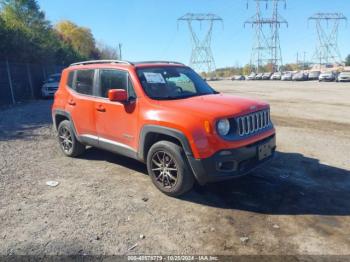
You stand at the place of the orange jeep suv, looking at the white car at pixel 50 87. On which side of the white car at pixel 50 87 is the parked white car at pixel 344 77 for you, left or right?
right

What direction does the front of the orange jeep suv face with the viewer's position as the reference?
facing the viewer and to the right of the viewer

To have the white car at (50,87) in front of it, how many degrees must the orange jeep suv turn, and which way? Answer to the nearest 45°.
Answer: approximately 180°

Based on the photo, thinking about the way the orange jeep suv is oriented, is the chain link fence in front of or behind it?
behind

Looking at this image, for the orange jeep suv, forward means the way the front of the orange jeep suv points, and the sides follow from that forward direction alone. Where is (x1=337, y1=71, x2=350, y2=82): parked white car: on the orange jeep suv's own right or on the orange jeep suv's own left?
on the orange jeep suv's own left

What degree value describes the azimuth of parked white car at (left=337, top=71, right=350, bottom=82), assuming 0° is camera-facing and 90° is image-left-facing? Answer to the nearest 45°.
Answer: approximately 45°

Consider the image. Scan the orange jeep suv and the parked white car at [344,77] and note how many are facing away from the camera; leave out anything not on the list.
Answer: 0

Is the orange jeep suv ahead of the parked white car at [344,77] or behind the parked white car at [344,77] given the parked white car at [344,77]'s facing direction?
ahead
